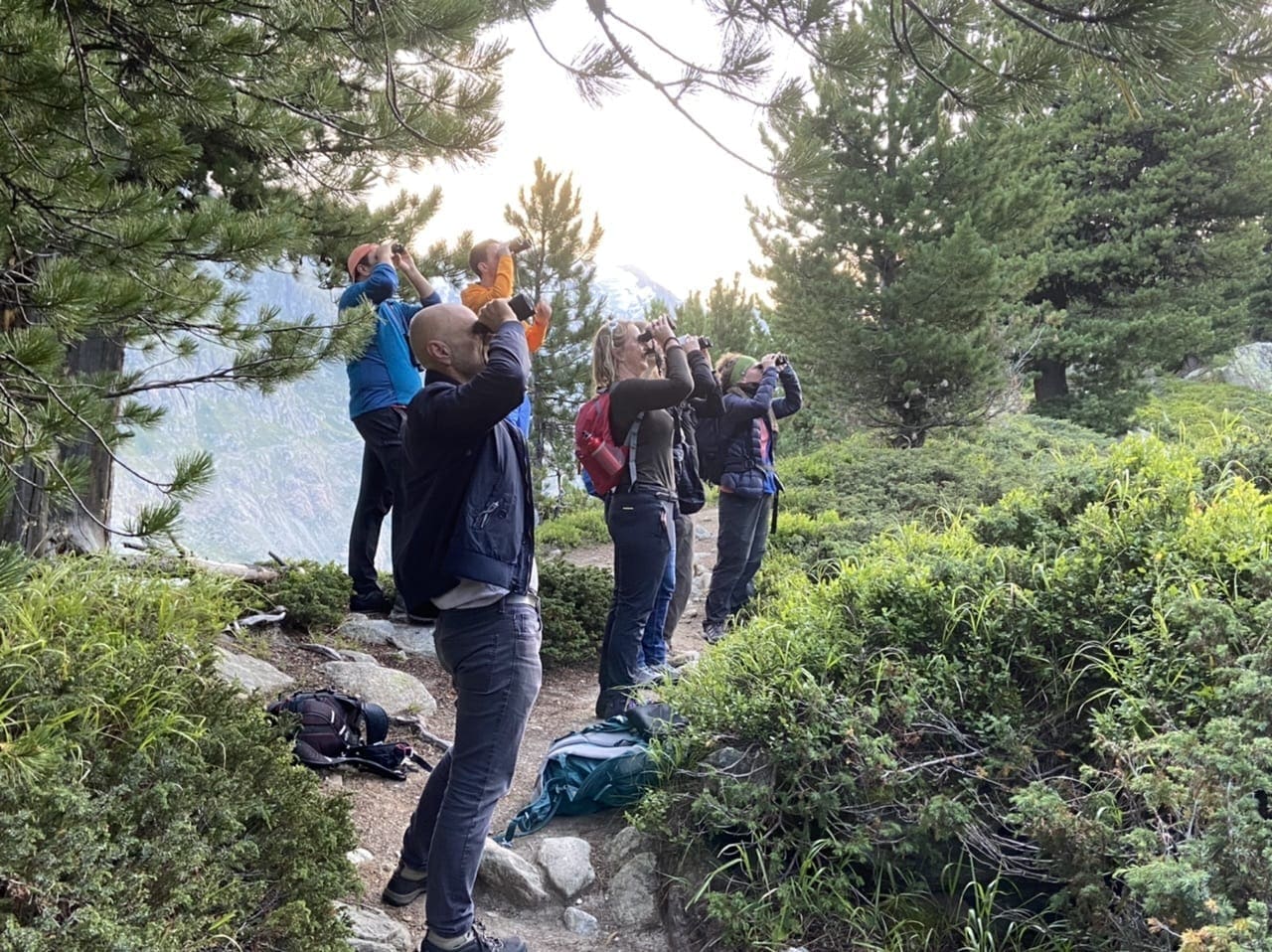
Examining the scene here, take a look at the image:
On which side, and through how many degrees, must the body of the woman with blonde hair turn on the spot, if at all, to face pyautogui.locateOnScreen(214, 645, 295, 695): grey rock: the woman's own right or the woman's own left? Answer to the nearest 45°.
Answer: approximately 180°

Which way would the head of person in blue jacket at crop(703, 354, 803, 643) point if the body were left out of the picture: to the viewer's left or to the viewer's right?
to the viewer's right

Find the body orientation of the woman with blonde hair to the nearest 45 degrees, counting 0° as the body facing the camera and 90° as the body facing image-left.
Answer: approximately 270°
